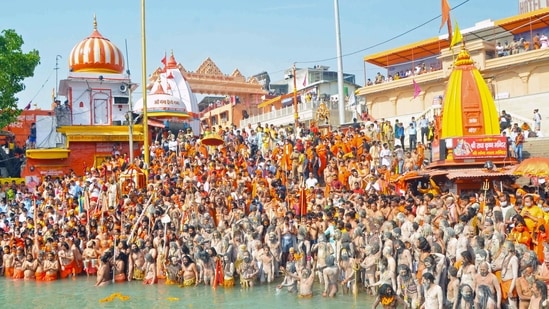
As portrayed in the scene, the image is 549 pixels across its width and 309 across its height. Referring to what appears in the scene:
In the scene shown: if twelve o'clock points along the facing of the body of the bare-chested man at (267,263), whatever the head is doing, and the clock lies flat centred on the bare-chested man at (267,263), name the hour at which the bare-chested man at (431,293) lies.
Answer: the bare-chested man at (431,293) is roughly at 11 o'clock from the bare-chested man at (267,263).

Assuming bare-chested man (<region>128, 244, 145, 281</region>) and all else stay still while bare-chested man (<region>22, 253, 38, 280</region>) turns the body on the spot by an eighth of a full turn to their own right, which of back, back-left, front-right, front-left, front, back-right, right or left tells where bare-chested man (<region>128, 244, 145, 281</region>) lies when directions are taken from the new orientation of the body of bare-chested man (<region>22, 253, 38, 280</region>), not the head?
left

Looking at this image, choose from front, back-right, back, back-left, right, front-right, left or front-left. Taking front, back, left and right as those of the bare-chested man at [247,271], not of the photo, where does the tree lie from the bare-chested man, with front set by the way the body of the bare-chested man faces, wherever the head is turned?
back-right

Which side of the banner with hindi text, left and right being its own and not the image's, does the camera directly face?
front

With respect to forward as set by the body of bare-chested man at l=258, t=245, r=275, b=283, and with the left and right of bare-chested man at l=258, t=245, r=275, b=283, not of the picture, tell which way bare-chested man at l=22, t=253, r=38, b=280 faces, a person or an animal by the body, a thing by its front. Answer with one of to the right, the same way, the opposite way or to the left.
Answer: the same way

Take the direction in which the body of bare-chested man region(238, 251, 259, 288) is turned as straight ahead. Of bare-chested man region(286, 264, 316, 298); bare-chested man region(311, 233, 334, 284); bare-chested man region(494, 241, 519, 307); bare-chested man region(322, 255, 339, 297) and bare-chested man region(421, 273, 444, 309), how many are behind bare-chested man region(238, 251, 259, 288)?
0

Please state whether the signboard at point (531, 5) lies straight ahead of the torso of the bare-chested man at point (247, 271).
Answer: no

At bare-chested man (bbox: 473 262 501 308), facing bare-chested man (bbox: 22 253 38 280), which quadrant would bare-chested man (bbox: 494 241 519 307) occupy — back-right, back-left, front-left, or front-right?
back-right

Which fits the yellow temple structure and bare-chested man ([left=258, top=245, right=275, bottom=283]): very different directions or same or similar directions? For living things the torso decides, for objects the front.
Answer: same or similar directions

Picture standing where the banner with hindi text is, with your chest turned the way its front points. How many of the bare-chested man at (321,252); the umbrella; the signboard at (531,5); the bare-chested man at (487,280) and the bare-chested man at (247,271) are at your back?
1

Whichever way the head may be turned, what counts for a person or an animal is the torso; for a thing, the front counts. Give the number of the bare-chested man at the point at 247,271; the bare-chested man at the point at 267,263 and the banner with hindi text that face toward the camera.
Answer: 3

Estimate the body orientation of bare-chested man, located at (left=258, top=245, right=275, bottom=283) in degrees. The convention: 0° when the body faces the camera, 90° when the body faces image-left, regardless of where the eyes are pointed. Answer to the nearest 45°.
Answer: approximately 0°

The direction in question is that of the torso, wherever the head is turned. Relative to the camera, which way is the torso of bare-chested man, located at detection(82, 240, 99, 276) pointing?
toward the camera

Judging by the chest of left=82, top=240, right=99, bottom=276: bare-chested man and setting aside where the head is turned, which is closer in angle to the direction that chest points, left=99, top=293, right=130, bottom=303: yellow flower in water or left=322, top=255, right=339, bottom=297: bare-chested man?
the yellow flower in water

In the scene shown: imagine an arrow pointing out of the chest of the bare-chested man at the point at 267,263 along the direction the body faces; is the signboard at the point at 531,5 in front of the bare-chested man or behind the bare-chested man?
behind

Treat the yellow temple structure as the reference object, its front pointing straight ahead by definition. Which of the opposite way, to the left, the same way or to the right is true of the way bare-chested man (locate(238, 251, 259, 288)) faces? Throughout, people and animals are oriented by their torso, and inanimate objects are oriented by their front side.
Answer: the same way
